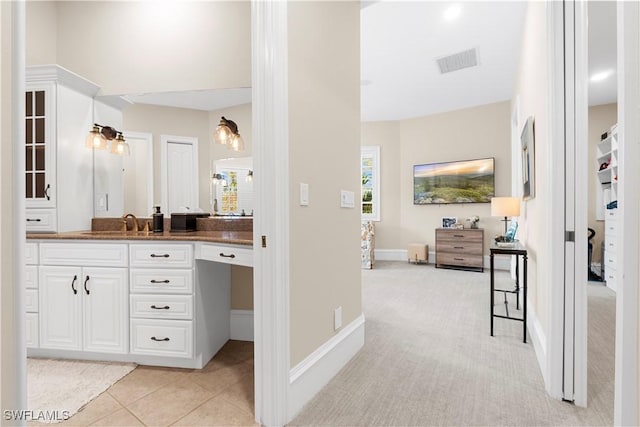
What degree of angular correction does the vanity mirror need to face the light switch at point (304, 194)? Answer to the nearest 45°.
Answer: approximately 45° to its left

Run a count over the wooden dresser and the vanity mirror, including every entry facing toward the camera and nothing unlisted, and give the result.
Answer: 2

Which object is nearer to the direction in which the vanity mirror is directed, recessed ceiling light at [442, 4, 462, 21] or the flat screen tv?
the recessed ceiling light

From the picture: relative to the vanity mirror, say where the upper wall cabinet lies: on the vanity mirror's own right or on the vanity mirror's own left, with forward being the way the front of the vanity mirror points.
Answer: on the vanity mirror's own right

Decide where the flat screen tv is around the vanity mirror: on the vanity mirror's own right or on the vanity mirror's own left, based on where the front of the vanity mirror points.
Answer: on the vanity mirror's own left

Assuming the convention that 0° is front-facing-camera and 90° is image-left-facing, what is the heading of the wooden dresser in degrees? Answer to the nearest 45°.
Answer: approximately 0°

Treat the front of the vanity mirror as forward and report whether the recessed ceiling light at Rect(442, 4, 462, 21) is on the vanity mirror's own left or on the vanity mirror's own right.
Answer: on the vanity mirror's own left

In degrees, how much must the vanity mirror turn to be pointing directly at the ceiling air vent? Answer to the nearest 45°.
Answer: approximately 90° to its left
